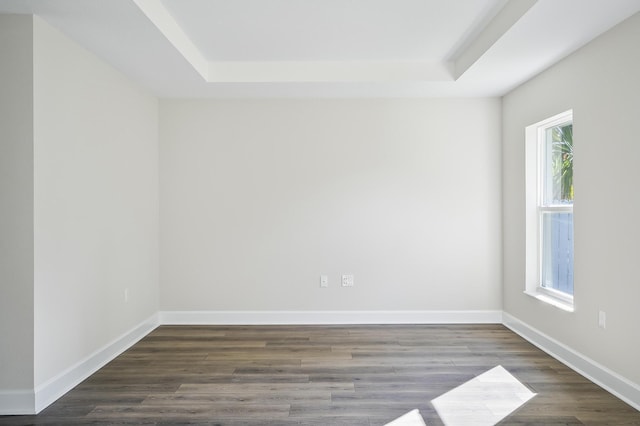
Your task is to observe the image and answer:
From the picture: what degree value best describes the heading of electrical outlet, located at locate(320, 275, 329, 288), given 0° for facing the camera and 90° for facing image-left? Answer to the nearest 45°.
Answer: approximately 0°

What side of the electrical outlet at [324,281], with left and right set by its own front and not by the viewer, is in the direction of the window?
left

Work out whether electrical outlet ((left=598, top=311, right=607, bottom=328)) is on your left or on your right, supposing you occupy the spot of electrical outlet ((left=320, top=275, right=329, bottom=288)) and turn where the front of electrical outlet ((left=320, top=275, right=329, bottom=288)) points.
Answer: on your left

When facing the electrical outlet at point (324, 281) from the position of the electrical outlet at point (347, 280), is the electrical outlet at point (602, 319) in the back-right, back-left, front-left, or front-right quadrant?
back-left

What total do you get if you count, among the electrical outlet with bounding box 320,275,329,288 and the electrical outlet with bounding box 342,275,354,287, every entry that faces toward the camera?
2

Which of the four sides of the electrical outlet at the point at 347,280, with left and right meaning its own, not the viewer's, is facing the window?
left

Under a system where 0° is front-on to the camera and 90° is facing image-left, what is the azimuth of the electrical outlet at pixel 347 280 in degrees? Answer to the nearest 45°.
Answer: approximately 0°
